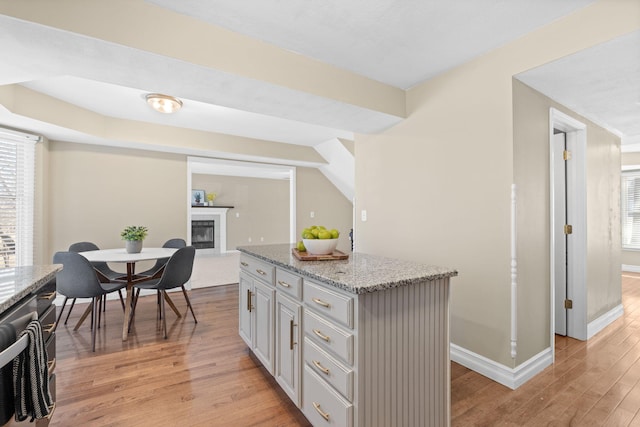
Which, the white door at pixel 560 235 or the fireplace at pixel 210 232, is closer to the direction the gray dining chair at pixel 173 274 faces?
the fireplace

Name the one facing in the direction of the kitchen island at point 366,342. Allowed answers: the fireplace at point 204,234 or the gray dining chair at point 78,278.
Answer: the fireplace

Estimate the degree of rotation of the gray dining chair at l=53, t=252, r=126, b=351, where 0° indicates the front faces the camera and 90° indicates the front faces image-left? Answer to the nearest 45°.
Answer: approximately 225°

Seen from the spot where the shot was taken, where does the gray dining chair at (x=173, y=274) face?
facing away from the viewer and to the left of the viewer

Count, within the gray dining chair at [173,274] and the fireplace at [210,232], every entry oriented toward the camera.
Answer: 1

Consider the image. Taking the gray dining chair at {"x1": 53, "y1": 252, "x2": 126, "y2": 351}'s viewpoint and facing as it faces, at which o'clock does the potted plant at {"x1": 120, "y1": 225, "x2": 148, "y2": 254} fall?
The potted plant is roughly at 12 o'clock from the gray dining chair.

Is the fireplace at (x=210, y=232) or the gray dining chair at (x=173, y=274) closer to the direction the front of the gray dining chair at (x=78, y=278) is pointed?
the fireplace

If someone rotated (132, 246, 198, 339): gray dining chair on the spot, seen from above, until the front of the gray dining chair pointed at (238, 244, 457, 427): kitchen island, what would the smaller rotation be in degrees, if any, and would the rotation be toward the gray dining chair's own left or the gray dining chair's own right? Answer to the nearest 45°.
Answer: approximately 135° to the gray dining chair's own left

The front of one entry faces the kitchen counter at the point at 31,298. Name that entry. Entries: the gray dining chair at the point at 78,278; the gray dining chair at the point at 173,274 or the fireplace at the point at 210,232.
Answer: the fireplace

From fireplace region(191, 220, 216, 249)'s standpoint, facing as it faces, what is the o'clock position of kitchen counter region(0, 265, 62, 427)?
The kitchen counter is roughly at 12 o'clock from the fireplace.

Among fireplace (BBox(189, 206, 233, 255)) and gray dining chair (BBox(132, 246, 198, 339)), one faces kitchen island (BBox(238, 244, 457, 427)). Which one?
the fireplace
